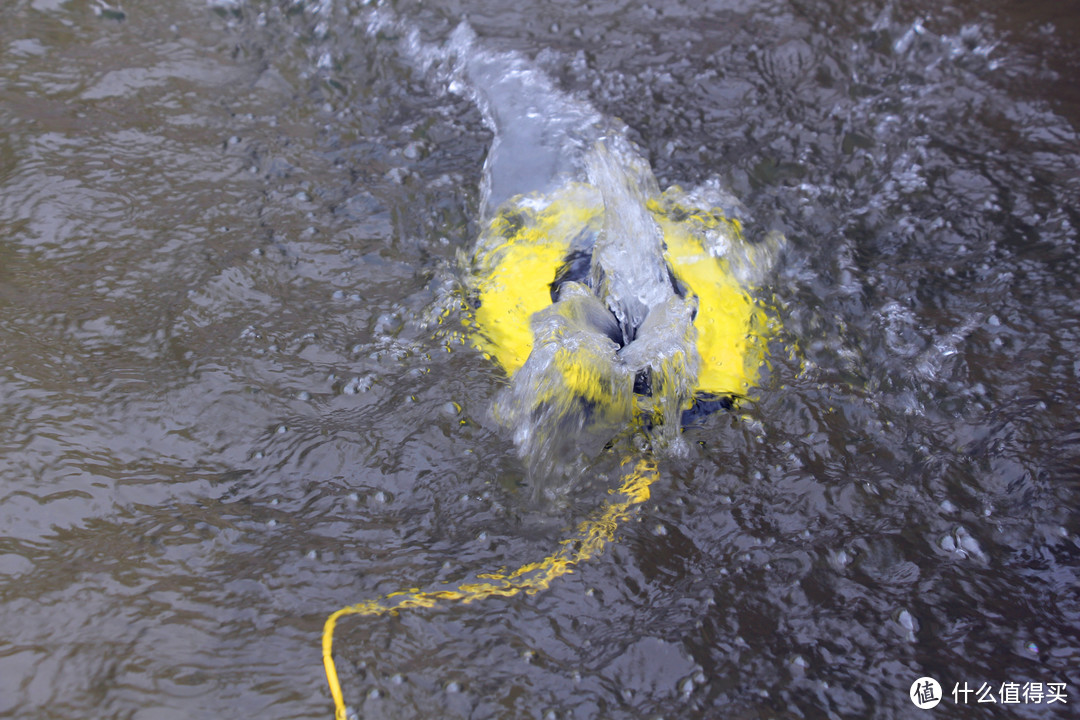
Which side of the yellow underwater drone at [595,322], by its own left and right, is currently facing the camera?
back
